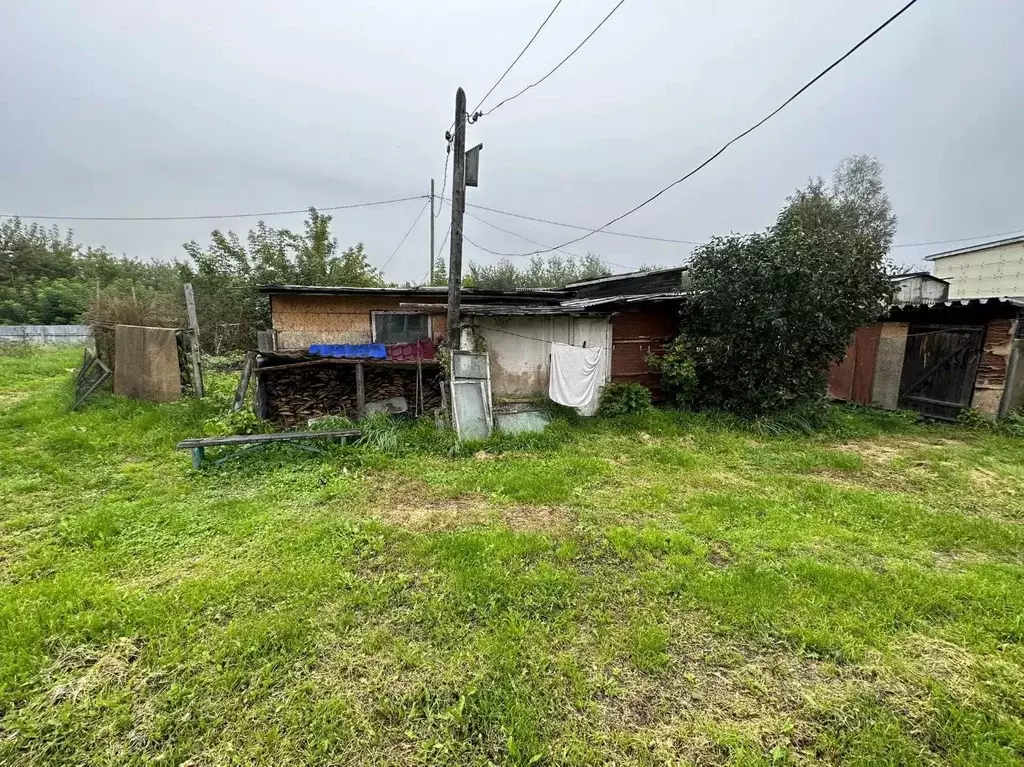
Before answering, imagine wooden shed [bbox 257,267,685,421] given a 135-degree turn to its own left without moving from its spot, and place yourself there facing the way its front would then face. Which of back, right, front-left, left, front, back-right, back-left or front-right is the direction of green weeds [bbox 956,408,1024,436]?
front-right

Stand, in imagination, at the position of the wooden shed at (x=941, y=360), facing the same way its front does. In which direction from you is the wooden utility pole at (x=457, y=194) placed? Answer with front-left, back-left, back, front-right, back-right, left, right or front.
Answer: front-right

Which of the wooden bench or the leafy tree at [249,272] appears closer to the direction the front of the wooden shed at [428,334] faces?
the wooden bench

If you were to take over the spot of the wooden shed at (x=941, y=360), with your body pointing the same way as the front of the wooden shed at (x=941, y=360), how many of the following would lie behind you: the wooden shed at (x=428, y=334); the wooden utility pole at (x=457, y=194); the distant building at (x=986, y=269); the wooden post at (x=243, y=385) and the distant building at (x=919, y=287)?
2

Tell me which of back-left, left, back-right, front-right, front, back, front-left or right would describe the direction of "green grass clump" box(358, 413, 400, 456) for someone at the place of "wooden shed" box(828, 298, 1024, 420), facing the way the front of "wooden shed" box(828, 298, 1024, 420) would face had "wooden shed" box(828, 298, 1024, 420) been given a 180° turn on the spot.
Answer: back-left

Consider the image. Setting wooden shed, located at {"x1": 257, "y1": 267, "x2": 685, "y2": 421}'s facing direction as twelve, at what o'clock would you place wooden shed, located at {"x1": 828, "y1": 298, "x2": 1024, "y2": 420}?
wooden shed, located at {"x1": 828, "y1": 298, "x2": 1024, "y2": 420} is roughly at 9 o'clock from wooden shed, located at {"x1": 257, "y1": 267, "x2": 685, "y2": 421}.

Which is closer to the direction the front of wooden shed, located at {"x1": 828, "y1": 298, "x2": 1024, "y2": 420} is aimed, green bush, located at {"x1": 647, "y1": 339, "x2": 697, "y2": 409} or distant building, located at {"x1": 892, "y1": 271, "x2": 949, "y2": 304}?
the green bush

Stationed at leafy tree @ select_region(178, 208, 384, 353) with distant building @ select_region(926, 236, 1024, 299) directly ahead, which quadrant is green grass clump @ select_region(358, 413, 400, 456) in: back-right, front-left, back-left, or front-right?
front-right

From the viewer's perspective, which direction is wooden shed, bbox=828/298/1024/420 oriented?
toward the camera

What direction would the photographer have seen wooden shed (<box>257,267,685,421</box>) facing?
facing the viewer

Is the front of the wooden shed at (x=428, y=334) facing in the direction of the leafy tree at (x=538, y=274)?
no

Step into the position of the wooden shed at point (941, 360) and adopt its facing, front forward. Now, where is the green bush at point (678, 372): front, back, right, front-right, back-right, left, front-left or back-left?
front-right

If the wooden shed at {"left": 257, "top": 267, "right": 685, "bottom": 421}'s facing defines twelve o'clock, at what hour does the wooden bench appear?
The wooden bench is roughly at 1 o'clock from the wooden shed.

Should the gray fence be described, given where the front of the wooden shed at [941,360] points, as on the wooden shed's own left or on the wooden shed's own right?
on the wooden shed's own right

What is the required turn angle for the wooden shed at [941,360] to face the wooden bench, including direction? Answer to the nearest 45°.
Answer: approximately 45° to its right

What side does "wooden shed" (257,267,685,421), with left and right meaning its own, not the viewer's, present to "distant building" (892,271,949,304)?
left

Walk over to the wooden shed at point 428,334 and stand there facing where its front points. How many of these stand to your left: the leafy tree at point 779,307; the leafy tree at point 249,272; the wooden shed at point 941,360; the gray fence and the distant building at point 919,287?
3
